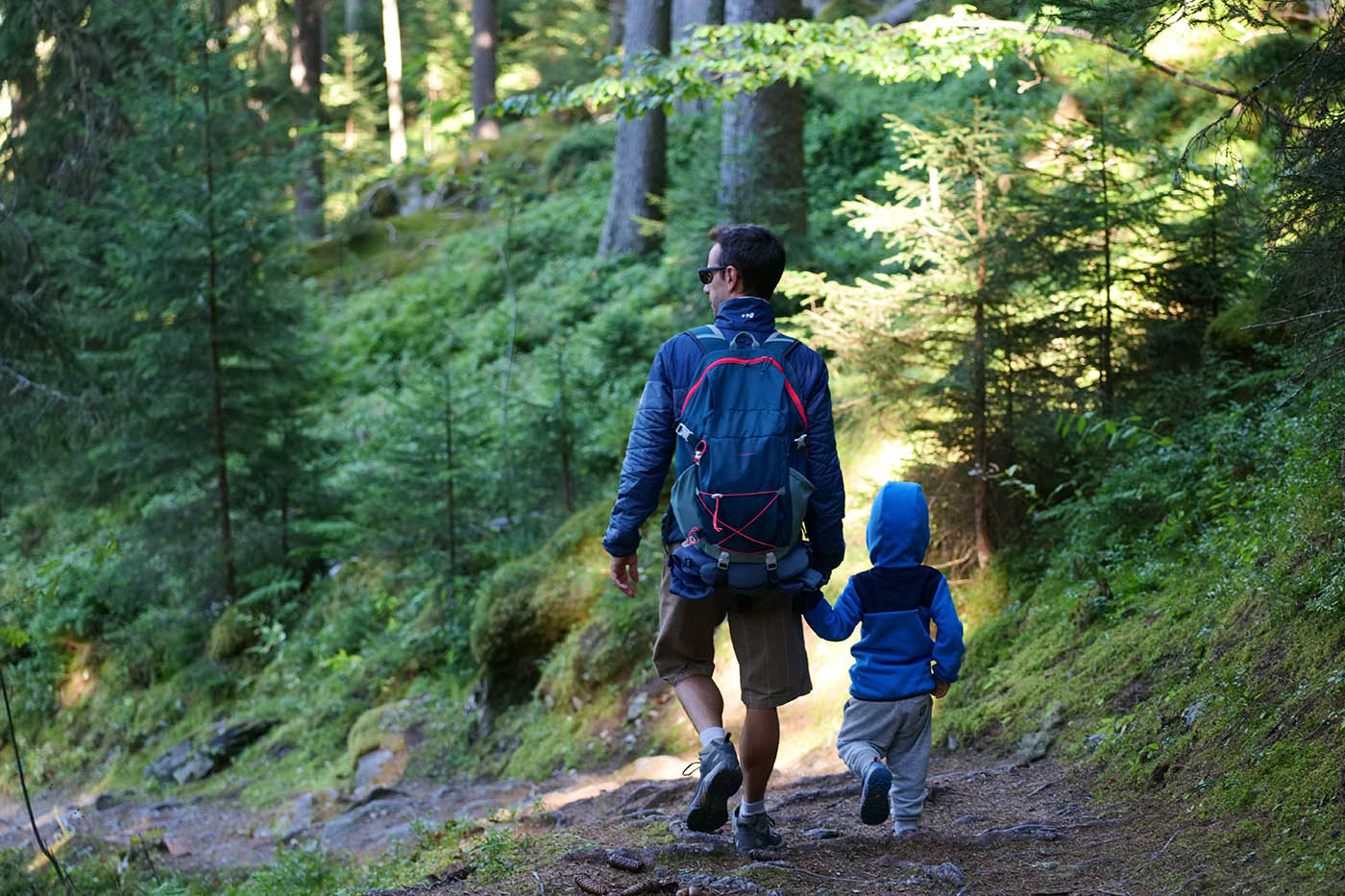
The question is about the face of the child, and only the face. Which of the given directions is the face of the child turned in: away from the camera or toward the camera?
away from the camera

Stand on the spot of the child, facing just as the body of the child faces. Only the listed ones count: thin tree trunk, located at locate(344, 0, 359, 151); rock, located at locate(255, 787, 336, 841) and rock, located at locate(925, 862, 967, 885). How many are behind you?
1

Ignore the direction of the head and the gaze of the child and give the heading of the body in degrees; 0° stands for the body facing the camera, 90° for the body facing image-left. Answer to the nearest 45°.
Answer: approximately 180°

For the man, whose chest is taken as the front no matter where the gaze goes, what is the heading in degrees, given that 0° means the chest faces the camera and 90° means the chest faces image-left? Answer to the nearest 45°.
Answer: approximately 180°

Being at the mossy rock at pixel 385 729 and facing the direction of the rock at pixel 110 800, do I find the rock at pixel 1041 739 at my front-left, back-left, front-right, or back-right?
back-left

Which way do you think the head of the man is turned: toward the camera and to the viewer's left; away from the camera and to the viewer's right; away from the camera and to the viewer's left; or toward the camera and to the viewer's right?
away from the camera and to the viewer's left

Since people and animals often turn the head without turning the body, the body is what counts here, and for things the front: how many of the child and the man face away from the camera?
2

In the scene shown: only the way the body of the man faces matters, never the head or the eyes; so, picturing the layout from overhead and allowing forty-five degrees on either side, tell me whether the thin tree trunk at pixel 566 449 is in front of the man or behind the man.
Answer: in front
